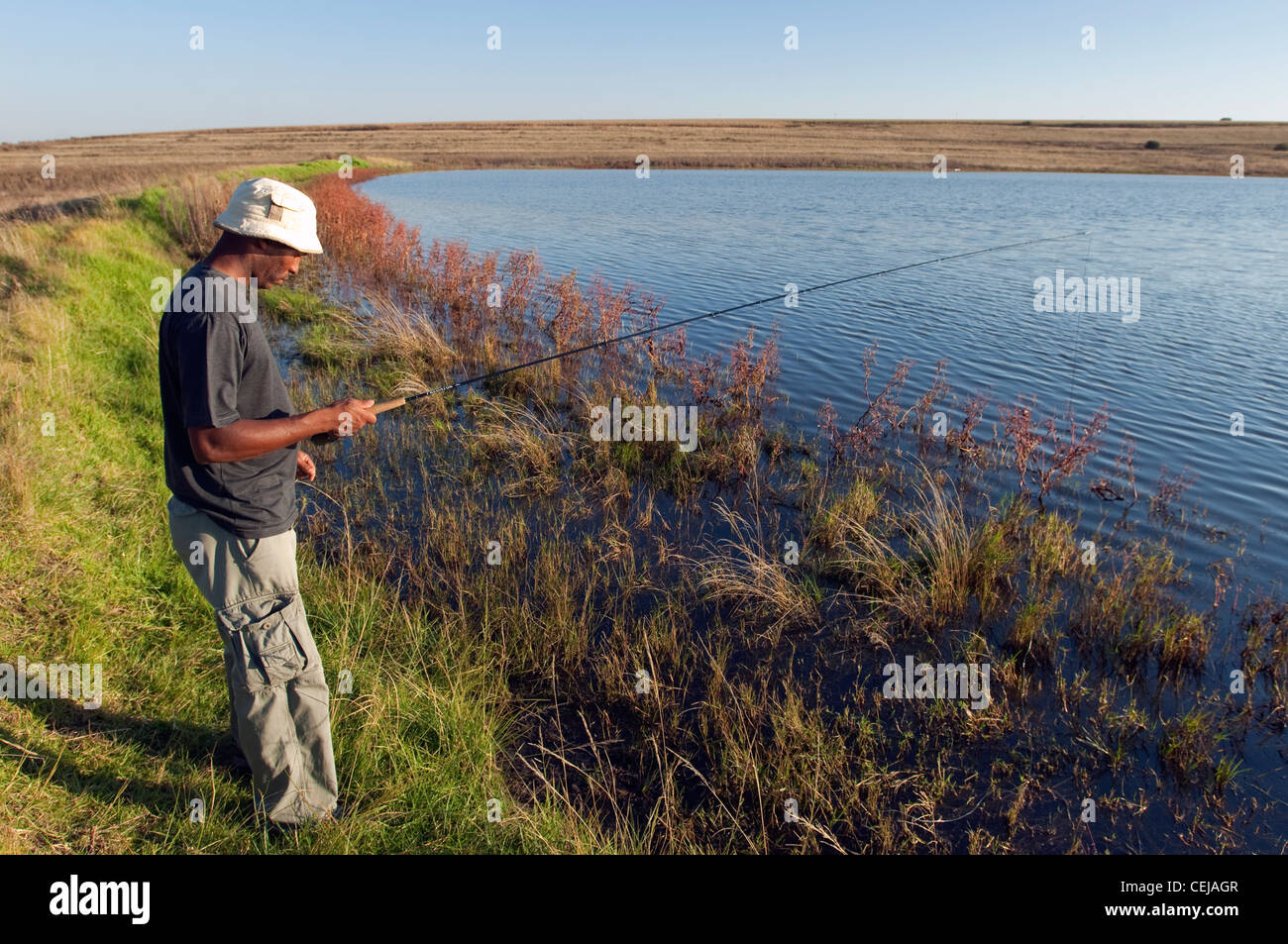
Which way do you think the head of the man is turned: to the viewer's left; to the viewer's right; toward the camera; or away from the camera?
to the viewer's right

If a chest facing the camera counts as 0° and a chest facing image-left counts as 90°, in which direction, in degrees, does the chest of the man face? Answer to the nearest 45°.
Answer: approximately 270°
